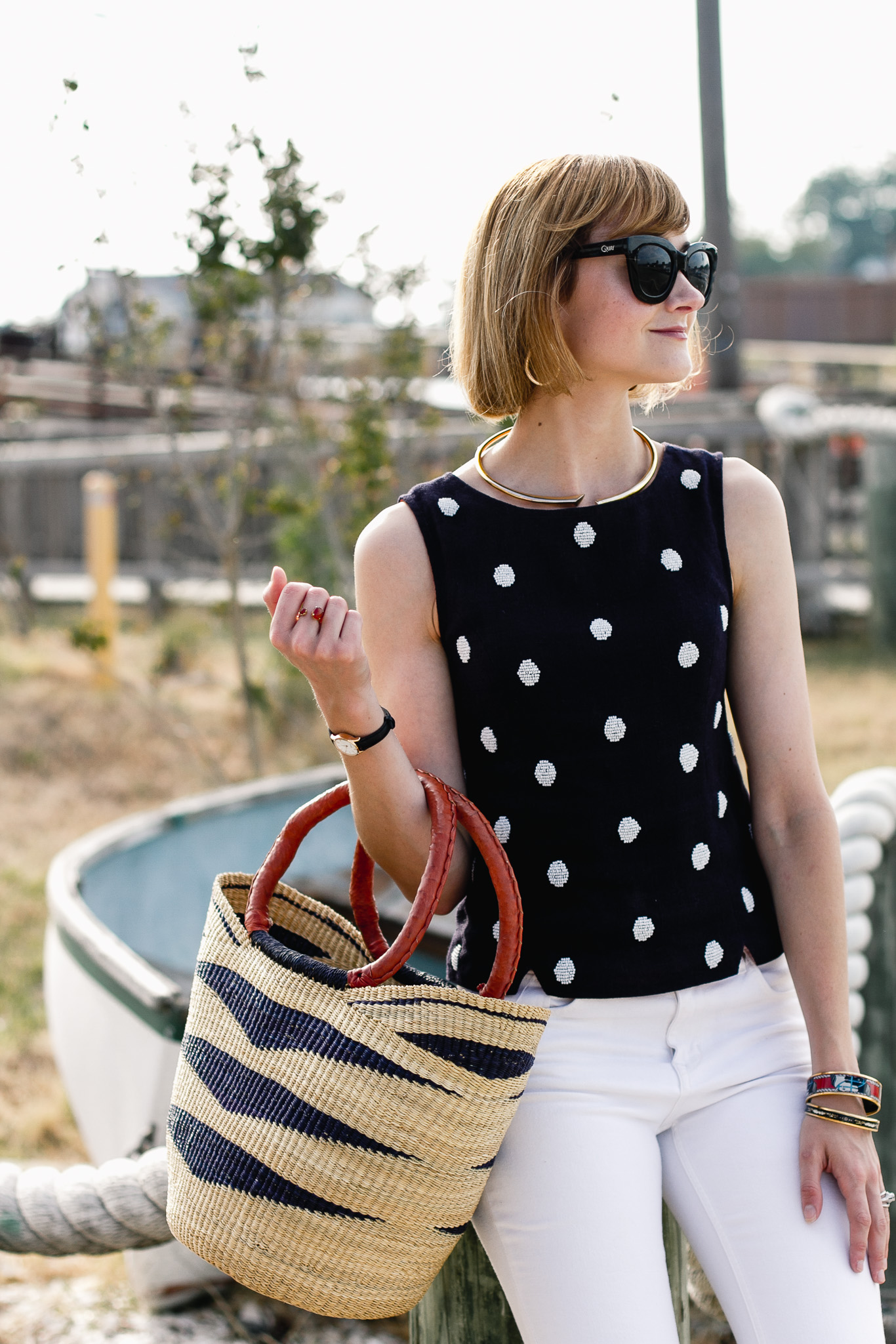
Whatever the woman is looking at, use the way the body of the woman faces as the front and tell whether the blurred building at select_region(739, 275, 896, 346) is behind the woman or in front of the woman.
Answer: behind

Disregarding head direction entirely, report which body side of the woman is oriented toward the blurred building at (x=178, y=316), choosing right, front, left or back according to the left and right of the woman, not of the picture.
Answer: back

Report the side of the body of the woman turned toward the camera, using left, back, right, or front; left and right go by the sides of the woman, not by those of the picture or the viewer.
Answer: front

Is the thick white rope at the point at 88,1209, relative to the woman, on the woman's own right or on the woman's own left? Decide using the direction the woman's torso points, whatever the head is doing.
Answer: on the woman's own right

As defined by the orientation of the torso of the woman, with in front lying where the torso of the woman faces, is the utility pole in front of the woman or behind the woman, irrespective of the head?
behind
